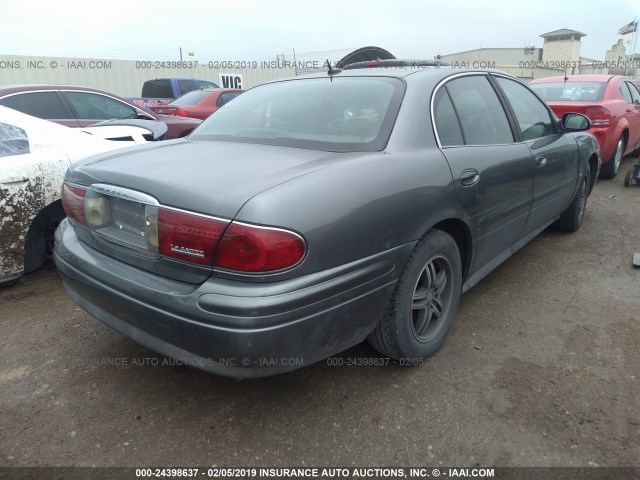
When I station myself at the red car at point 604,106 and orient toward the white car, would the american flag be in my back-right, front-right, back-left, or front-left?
back-right

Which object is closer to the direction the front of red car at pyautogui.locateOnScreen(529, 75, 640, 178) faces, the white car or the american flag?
the american flag

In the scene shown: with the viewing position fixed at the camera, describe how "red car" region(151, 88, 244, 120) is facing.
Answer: facing away from the viewer and to the right of the viewer

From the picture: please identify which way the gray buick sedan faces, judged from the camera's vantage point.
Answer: facing away from the viewer and to the right of the viewer

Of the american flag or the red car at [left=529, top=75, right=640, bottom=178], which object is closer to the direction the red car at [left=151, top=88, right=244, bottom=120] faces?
the american flag

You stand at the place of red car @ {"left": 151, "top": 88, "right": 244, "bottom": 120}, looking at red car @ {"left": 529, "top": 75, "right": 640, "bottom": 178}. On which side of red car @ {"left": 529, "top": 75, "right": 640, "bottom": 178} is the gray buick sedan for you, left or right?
right

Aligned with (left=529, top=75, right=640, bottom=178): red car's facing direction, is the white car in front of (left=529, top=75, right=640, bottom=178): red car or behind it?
behind

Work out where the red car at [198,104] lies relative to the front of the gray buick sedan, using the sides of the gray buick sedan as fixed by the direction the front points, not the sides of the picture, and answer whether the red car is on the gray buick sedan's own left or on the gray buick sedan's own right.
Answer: on the gray buick sedan's own left

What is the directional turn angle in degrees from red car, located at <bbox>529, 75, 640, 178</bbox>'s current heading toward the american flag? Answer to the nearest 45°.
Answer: approximately 45° to its left

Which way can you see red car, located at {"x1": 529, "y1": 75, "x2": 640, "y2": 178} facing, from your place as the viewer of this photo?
facing away from the viewer and to the right of the viewer

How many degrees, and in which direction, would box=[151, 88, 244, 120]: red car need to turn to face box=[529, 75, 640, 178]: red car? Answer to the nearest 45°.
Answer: approximately 90° to its right
